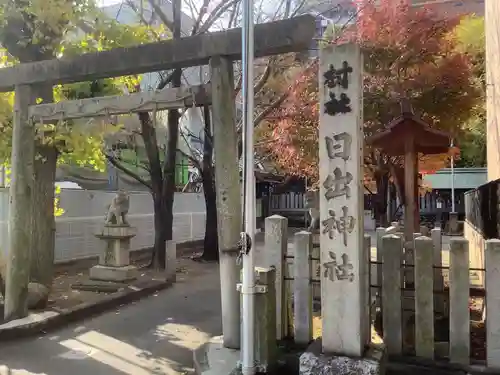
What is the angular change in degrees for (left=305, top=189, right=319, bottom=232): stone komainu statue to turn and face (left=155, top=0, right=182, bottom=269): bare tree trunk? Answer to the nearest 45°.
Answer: approximately 45° to its right

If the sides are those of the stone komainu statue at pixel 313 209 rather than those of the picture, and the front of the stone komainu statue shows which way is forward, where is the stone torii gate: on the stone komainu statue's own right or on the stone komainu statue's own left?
on the stone komainu statue's own left

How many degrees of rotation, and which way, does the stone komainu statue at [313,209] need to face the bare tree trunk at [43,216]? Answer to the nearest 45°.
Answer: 0° — it already faces it

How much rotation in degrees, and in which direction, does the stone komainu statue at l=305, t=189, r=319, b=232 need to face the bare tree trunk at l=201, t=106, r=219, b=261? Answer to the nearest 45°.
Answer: approximately 45° to its right

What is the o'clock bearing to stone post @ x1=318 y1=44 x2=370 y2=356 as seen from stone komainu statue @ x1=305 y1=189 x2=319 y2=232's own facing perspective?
The stone post is roughly at 9 o'clock from the stone komainu statue.

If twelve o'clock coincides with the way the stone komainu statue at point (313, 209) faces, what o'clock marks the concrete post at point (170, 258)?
The concrete post is roughly at 1 o'clock from the stone komainu statue.

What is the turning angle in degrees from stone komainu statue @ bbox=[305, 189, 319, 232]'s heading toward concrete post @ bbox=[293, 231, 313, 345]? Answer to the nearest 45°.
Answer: approximately 90° to its left

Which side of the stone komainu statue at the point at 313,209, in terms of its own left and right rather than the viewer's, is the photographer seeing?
left

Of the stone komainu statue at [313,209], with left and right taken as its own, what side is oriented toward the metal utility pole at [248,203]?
left

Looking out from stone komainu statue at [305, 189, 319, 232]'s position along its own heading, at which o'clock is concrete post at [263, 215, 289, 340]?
The concrete post is roughly at 9 o'clock from the stone komainu statue.

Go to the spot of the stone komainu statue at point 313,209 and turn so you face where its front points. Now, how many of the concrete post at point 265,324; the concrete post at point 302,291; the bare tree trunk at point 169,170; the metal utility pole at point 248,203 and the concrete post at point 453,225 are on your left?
3

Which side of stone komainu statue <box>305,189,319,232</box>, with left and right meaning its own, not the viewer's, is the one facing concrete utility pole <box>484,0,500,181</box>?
back

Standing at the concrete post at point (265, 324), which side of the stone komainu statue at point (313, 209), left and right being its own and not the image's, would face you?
left
